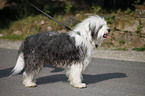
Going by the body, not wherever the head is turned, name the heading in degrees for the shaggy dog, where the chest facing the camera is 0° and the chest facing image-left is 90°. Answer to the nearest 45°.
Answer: approximately 270°

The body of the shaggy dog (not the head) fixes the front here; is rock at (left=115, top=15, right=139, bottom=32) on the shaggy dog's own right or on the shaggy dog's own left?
on the shaggy dog's own left
